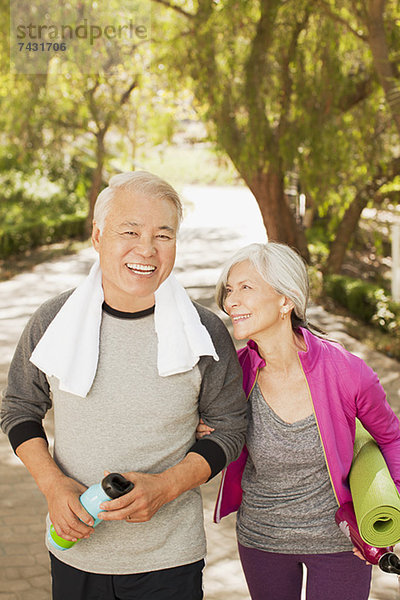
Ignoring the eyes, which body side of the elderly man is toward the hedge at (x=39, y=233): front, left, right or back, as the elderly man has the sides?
back

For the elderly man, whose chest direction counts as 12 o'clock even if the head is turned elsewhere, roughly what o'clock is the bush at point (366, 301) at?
The bush is roughly at 7 o'clock from the elderly man.

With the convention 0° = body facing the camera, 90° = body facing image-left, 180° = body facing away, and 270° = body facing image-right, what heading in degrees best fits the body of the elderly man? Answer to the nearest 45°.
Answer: approximately 0°

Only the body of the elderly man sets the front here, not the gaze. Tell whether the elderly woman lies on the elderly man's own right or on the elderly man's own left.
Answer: on the elderly man's own left
